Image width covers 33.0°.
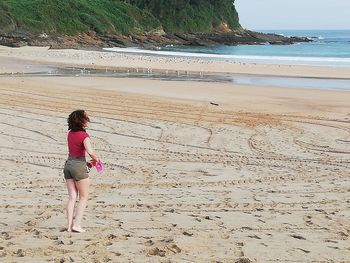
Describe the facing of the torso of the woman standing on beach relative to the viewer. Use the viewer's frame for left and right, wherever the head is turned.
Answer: facing away from the viewer and to the right of the viewer

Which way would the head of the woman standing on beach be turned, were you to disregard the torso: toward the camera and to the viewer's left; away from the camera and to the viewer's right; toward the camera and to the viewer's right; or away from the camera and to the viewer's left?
away from the camera and to the viewer's right
